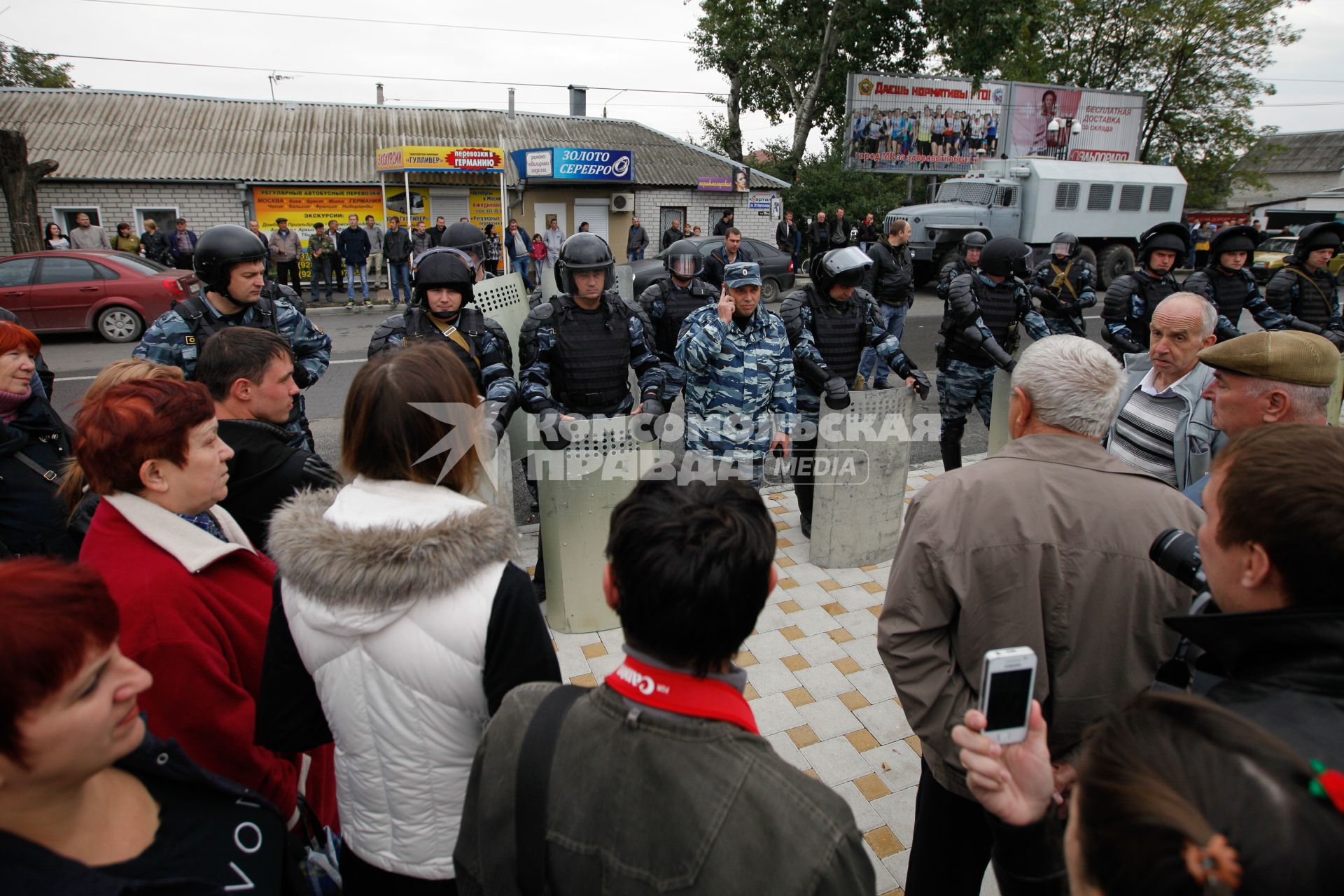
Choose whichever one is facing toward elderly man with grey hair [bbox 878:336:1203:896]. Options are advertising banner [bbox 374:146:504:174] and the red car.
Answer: the advertising banner

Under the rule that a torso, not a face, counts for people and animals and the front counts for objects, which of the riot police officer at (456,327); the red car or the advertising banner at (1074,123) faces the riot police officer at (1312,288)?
the advertising banner

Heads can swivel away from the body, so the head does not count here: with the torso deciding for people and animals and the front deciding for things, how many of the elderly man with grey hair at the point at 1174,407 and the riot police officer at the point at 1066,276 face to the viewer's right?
0

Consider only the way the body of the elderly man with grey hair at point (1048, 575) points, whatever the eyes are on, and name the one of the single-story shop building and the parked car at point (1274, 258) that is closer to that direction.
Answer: the parked car

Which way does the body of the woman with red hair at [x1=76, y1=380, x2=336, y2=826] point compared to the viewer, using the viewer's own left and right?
facing to the right of the viewer

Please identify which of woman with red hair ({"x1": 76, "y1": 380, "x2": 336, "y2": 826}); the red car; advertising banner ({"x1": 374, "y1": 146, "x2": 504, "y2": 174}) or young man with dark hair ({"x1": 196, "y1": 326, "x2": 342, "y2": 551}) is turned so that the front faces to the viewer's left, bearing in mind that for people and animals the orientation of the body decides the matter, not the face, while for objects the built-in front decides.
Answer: the red car

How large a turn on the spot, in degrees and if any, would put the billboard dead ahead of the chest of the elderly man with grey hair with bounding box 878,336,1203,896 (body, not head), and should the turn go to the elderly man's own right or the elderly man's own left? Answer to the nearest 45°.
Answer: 0° — they already face it

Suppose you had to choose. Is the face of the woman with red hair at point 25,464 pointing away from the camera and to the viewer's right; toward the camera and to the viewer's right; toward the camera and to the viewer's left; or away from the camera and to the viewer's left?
toward the camera and to the viewer's right

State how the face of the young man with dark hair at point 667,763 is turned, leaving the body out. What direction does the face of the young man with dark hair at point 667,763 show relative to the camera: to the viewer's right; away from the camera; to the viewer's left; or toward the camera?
away from the camera

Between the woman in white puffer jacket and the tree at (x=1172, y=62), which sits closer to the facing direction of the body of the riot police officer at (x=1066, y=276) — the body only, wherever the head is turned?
the woman in white puffer jacket

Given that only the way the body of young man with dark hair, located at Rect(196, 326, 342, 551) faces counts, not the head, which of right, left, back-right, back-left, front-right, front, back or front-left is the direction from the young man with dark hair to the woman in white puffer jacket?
back-right

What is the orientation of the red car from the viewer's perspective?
to the viewer's left

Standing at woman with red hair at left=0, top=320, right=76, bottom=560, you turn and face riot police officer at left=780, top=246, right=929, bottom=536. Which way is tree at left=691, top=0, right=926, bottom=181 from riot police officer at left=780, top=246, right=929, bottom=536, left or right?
left

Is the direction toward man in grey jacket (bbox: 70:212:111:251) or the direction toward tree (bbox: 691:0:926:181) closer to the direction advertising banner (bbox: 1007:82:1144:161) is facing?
the man in grey jacket

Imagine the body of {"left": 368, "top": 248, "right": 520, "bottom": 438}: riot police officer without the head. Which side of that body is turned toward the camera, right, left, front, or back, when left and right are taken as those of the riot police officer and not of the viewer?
front

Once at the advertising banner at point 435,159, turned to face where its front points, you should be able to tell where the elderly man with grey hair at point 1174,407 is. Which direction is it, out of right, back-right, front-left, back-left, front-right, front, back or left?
front

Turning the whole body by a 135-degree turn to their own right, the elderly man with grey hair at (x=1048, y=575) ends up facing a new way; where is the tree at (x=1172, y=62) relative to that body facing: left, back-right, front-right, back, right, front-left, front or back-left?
back-left

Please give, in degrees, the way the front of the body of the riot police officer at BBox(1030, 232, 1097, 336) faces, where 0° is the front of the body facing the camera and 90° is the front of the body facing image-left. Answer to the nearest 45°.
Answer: approximately 0°
